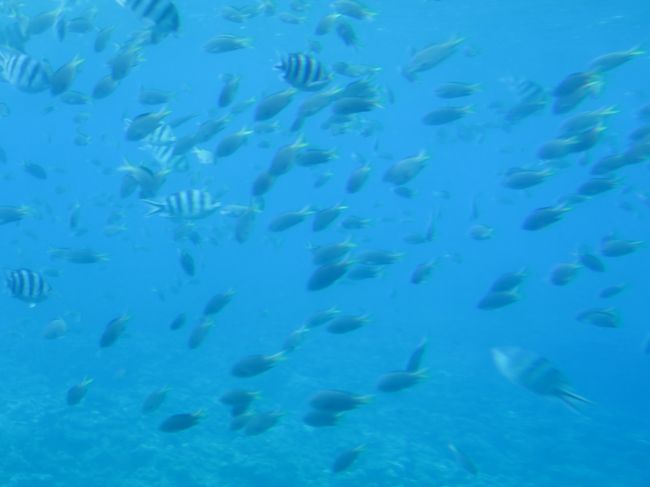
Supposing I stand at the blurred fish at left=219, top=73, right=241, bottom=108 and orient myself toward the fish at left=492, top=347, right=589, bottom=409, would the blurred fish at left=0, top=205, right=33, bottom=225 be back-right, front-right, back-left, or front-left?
back-right

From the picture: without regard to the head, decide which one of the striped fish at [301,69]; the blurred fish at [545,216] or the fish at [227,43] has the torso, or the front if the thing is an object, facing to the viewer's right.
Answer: the striped fish

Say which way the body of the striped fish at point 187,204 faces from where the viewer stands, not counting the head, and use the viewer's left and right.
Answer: facing to the right of the viewer
